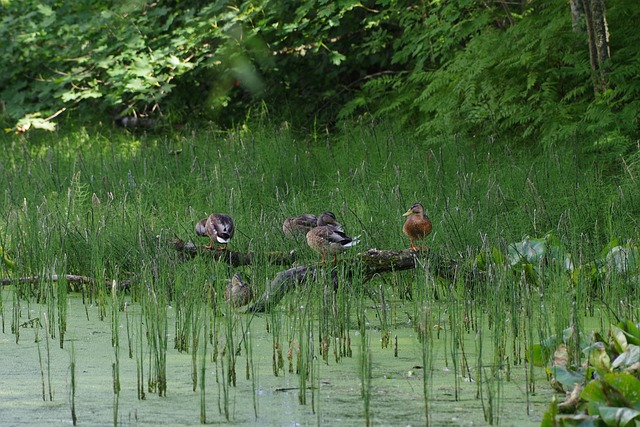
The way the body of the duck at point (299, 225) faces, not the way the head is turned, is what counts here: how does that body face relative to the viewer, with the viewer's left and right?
facing to the right of the viewer

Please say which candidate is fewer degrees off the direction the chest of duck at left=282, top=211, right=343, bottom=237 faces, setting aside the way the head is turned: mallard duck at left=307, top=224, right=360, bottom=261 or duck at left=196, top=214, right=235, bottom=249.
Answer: the mallard duck

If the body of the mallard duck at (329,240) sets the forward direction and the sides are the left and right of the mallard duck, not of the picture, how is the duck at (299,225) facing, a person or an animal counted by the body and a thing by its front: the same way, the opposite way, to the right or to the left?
the opposite way

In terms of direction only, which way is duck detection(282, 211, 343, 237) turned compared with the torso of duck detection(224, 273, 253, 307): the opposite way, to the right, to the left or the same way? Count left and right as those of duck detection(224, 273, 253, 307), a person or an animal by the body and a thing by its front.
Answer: to the right

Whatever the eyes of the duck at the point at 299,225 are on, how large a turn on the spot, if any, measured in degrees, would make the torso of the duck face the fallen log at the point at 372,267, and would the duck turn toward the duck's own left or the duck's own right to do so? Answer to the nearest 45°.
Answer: approximately 135° to the duck's own left

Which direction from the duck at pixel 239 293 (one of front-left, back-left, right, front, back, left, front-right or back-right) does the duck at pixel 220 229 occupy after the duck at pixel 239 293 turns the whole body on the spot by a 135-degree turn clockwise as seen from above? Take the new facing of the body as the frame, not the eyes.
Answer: front-right

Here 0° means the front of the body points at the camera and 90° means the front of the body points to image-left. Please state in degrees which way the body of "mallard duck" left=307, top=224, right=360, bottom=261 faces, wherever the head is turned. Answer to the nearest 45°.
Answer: approximately 90°

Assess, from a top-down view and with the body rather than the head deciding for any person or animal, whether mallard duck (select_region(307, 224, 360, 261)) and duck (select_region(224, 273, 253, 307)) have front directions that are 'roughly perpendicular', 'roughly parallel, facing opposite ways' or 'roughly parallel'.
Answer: roughly perpendicular
